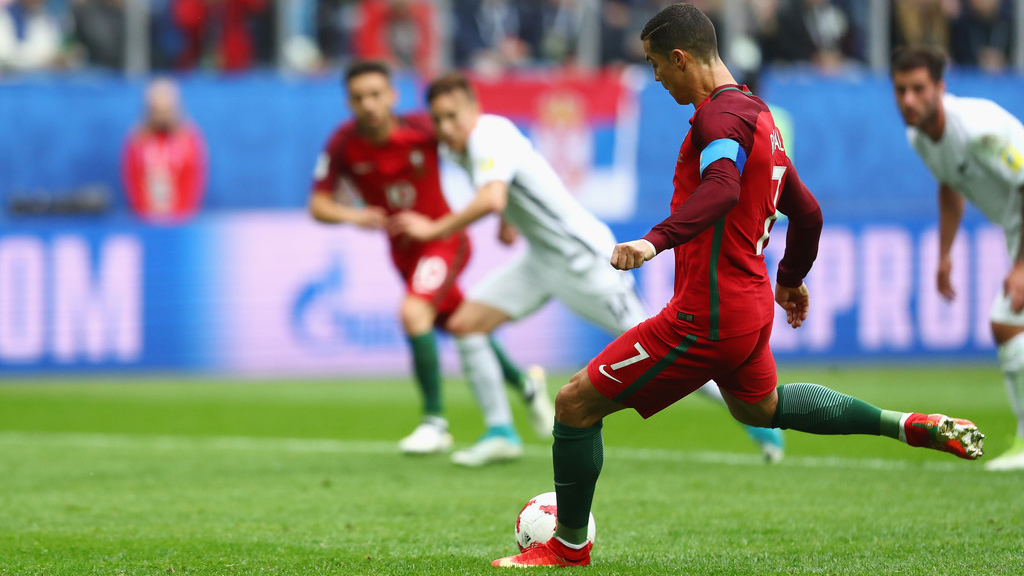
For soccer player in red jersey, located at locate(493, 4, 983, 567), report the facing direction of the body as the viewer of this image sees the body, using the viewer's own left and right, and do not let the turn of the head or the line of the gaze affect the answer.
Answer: facing to the left of the viewer

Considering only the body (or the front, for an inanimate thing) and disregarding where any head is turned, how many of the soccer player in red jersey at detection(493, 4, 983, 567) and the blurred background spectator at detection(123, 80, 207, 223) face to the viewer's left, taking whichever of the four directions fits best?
1

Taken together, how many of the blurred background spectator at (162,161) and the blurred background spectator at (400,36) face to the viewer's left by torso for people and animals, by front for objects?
0

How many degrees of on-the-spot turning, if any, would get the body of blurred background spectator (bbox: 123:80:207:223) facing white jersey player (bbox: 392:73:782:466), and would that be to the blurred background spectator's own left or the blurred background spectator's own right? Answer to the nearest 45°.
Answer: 0° — they already face them

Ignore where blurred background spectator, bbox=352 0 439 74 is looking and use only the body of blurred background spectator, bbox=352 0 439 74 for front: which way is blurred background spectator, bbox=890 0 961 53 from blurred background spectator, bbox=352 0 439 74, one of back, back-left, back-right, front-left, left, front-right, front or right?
left

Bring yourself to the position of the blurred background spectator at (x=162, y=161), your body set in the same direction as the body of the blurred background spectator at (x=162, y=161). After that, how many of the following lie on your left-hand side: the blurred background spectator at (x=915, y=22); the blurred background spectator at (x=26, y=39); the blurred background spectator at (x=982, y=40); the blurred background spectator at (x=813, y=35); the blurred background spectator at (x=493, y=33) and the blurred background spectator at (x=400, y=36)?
5

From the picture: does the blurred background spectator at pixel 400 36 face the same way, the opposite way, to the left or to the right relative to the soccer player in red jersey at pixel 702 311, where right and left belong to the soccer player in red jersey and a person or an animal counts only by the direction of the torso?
to the left

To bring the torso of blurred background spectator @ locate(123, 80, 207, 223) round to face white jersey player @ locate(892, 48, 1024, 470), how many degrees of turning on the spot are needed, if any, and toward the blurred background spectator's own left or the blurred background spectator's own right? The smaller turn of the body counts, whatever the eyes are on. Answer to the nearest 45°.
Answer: approximately 45° to the blurred background spectator's own left

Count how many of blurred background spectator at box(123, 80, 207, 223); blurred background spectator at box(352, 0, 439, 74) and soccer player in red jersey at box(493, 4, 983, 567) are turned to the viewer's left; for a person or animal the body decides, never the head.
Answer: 1

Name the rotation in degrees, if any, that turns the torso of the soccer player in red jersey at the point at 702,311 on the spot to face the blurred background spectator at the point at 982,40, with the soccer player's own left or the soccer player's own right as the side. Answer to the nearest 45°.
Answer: approximately 90° to the soccer player's own right

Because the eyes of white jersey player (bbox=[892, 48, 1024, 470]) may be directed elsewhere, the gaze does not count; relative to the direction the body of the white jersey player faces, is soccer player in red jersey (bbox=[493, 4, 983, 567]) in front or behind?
in front
